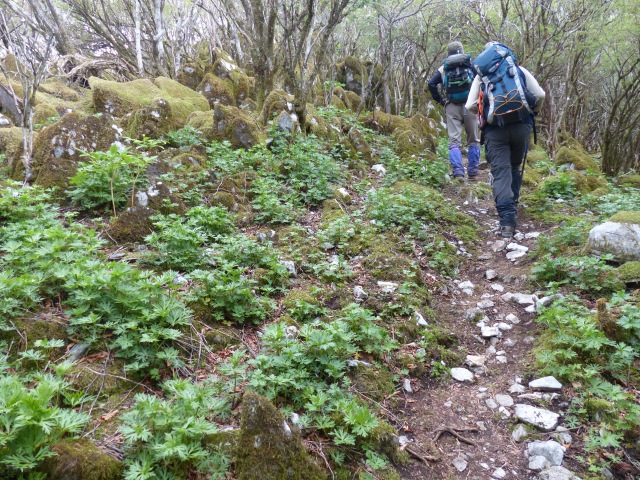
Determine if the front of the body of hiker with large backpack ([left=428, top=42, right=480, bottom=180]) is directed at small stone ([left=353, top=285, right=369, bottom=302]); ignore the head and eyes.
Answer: no

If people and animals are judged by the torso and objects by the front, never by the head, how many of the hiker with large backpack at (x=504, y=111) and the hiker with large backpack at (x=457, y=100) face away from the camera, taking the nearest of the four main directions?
2

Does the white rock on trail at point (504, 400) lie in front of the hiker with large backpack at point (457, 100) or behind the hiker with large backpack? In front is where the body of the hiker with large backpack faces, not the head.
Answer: behind

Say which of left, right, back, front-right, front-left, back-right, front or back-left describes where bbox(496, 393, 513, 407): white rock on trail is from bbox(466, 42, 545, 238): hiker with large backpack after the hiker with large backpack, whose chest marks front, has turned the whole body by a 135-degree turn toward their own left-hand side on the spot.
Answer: front-left

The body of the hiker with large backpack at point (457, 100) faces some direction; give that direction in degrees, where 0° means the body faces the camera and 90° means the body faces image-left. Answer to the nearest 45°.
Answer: approximately 180°

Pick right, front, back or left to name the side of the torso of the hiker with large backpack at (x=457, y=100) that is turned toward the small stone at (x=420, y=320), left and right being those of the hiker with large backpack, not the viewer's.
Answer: back

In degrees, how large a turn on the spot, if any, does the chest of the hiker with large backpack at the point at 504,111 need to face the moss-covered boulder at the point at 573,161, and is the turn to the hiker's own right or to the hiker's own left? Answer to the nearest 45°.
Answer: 0° — they already face it

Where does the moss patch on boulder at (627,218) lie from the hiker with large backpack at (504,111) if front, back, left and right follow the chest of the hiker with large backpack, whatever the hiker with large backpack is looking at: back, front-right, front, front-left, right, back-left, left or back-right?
back-right

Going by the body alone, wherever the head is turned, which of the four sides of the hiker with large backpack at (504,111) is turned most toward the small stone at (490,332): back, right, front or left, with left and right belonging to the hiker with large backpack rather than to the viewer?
back

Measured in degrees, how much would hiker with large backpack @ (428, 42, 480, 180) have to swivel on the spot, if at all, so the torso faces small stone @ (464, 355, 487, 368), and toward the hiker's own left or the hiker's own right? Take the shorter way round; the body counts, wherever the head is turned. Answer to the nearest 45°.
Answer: approximately 180°

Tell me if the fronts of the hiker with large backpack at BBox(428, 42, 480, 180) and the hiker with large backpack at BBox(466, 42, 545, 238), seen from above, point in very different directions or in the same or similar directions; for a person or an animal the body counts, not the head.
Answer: same or similar directions

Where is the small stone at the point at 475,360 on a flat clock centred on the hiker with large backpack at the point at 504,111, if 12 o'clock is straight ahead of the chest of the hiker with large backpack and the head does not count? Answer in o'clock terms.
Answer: The small stone is roughly at 6 o'clock from the hiker with large backpack.

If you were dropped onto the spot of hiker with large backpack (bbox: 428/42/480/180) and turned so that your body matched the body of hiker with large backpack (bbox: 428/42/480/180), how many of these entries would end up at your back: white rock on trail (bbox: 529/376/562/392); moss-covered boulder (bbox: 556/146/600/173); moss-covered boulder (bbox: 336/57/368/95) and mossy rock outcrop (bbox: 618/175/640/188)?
1

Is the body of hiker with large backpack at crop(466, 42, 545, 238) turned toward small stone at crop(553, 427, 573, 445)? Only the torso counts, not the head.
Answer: no

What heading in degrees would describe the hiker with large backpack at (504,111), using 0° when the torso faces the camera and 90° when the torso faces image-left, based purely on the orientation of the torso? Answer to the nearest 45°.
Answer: approximately 180°

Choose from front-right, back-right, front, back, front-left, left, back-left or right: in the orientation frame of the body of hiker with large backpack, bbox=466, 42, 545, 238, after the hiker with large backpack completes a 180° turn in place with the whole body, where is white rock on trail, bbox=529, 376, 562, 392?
front

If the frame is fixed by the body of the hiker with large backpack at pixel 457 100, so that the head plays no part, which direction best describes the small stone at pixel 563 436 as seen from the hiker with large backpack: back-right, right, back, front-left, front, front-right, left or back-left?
back
